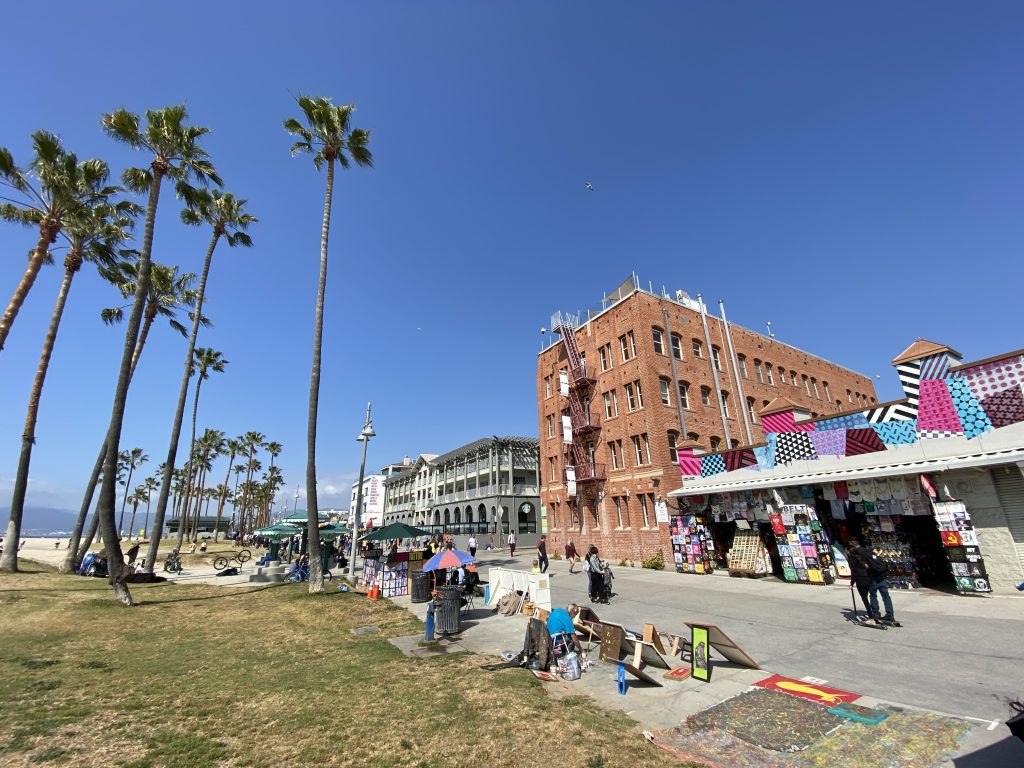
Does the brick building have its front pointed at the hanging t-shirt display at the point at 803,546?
no

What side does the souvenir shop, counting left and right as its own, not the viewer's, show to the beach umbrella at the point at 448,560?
front

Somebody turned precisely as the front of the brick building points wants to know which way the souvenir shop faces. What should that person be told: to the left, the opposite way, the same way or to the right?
the same way

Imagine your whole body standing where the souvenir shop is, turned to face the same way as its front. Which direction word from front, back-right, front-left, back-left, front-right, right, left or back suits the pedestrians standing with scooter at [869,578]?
front-left

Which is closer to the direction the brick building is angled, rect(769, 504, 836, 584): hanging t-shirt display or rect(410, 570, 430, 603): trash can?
the trash can

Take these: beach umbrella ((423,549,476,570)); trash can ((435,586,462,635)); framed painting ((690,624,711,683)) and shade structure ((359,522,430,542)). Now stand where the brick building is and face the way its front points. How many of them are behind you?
0

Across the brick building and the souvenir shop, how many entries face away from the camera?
0

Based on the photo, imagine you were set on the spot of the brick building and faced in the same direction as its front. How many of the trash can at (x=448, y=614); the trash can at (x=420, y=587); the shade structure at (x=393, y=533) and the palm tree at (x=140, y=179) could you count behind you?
0

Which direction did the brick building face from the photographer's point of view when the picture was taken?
facing the viewer and to the left of the viewer

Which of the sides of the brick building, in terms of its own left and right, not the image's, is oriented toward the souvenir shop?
left

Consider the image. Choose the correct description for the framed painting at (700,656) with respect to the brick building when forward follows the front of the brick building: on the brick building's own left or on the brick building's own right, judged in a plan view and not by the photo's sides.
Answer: on the brick building's own left

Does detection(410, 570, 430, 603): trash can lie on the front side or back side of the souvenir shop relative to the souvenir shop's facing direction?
on the front side

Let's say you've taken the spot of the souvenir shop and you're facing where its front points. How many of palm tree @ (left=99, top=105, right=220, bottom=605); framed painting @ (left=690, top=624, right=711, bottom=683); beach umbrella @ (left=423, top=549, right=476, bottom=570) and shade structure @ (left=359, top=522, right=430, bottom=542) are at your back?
0

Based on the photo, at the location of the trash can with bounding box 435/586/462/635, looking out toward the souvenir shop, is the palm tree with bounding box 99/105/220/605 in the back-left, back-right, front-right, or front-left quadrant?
back-left

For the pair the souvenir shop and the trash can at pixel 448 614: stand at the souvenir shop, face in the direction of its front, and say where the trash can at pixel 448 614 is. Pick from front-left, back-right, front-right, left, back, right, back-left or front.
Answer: front

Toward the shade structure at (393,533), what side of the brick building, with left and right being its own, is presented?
front

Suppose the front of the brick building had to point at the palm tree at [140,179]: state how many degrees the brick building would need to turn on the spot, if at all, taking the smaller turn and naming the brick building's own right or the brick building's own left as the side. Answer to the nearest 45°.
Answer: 0° — it already faces it
